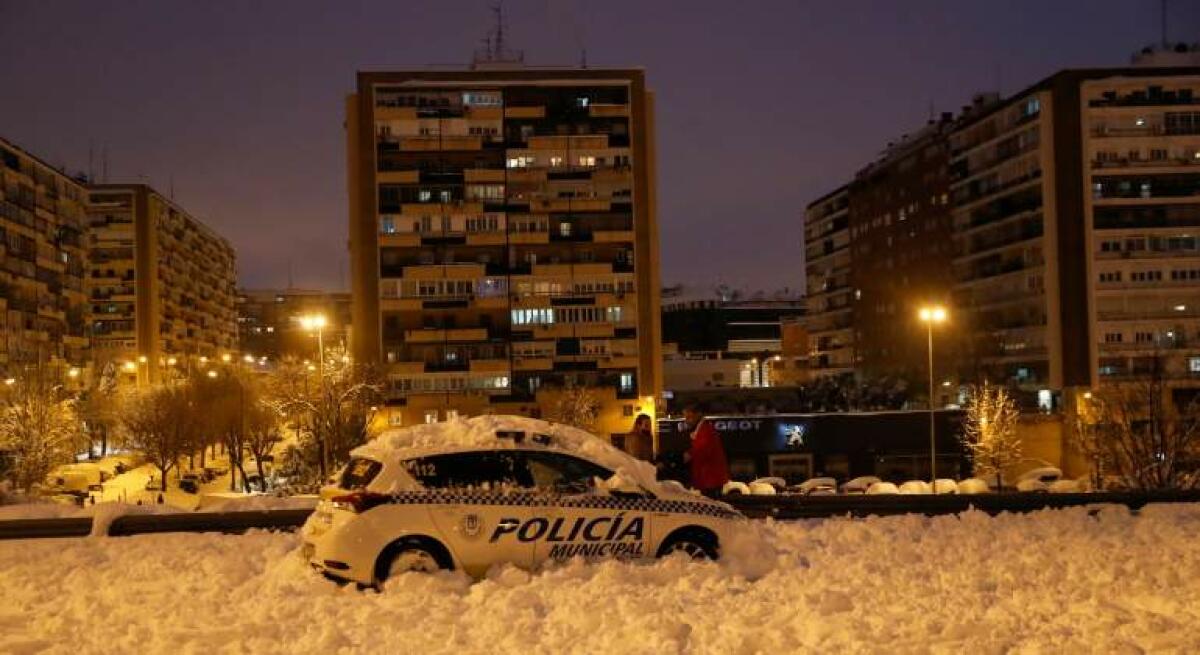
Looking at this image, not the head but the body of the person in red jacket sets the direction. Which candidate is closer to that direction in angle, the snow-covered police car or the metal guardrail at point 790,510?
the snow-covered police car

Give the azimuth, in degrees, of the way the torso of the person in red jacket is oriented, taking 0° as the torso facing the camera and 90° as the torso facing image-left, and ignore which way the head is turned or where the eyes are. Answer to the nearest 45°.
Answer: approximately 90°

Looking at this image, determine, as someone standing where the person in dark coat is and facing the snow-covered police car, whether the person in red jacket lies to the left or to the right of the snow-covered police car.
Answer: left

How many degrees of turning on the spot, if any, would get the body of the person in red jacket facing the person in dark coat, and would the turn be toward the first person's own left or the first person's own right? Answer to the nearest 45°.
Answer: approximately 45° to the first person's own right

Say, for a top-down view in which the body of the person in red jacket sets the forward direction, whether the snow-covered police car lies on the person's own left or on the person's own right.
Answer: on the person's own left
